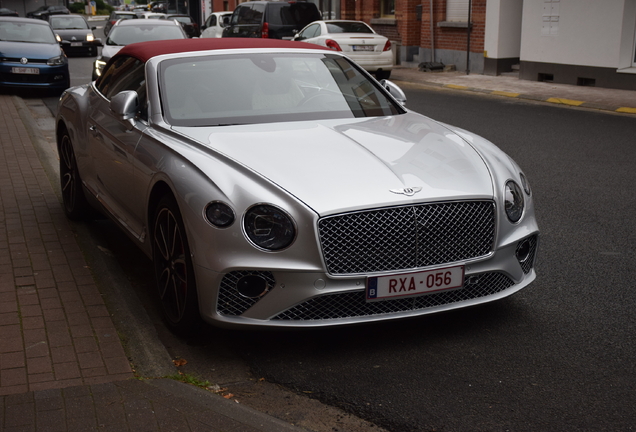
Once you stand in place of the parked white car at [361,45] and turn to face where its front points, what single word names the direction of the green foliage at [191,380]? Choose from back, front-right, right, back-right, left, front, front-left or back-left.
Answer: back-left

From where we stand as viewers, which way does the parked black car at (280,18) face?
facing away from the viewer and to the left of the viewer

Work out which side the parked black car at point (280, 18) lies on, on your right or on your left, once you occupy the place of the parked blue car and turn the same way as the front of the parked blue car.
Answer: on your left

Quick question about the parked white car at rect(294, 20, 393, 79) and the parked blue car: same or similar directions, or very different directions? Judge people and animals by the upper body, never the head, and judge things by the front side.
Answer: very different directions

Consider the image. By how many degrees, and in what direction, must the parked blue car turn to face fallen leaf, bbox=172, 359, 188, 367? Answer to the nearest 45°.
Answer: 0° — it already faces it

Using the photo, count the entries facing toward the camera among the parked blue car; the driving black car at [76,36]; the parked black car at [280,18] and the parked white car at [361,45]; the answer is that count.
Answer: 2

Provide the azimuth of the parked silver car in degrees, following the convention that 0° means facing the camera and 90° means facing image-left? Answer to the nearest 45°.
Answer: approximately 315°

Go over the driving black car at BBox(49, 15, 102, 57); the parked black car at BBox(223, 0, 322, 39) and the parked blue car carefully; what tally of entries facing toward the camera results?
2

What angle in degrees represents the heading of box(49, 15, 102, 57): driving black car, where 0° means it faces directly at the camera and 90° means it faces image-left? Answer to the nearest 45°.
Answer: approximately 0°

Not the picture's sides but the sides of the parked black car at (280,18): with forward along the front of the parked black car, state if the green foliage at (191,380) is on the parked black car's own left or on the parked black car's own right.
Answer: on the parked black car's own left
